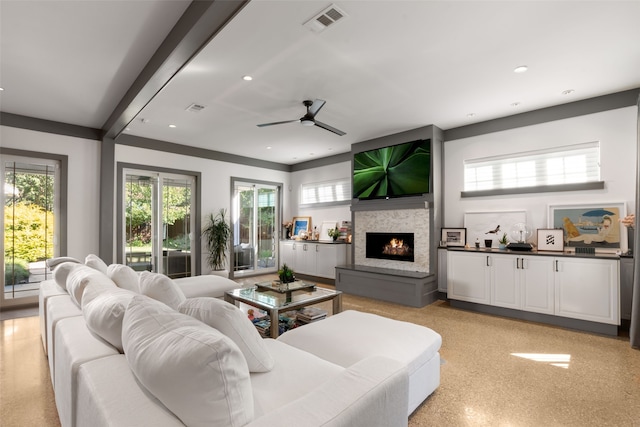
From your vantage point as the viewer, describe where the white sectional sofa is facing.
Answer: facing away from the viewer and to the right of the viewer

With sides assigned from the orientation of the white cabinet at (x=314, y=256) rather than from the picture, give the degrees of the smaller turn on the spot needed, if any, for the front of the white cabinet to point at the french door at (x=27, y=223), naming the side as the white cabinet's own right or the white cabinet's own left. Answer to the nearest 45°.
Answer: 0° — it already faces it

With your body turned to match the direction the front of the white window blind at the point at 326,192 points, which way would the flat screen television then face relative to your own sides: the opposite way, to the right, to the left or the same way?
the same way

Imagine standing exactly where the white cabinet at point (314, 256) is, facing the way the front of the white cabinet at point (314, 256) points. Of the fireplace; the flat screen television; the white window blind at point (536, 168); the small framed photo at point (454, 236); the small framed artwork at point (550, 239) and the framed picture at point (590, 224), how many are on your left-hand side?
6

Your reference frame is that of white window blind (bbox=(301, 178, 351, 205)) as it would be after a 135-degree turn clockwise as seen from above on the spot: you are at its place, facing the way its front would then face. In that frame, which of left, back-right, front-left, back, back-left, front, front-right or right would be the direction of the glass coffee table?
back

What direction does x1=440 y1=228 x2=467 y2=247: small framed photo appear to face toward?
toward the camera

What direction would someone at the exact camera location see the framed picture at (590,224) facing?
facing the viewer

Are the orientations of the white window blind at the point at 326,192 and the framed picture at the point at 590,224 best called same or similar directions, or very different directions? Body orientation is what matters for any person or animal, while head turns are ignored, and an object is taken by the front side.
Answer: same or similar directions

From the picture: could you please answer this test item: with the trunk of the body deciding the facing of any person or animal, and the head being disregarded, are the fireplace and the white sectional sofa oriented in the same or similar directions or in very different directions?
very different directions

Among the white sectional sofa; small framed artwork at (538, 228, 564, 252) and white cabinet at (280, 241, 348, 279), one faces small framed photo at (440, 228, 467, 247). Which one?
the white sectional sofa

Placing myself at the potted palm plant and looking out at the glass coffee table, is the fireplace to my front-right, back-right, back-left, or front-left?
front-left

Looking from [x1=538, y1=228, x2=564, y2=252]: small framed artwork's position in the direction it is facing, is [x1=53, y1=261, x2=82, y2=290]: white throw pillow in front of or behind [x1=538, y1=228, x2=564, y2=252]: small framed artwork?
in front

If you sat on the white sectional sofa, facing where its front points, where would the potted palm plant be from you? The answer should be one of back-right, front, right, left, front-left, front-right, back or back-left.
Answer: front-left

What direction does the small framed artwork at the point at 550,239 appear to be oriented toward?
toward the camera

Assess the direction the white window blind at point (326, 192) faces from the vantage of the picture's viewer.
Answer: facing the viewer and to the left of the viewer

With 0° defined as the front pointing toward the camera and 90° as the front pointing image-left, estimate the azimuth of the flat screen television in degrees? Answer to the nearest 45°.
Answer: approximately 45°

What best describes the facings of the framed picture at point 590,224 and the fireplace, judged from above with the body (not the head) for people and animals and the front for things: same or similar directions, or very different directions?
same or similar directions

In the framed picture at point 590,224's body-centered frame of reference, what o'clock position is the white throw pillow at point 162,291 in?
The white throw pillow is roughly at 1 o'clock from the framed picture.
